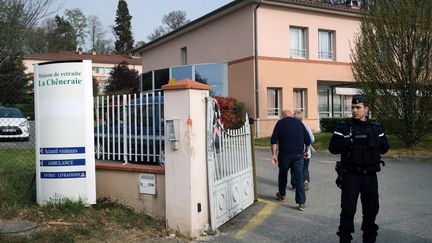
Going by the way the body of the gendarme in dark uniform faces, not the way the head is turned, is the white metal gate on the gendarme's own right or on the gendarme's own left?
on the gendarme's own right

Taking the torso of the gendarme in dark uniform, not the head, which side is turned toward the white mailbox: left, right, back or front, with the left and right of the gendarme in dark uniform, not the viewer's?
right

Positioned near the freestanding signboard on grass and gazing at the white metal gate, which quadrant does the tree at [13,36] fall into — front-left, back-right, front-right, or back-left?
back-left

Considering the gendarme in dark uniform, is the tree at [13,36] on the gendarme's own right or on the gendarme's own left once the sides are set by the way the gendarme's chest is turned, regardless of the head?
on the gendarme's own right

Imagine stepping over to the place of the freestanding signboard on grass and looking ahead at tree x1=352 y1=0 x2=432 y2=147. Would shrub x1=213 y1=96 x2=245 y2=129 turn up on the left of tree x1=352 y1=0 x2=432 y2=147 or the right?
left

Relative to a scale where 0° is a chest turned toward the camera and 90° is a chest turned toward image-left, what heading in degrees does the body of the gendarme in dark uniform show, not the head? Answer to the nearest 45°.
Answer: approximately 0°

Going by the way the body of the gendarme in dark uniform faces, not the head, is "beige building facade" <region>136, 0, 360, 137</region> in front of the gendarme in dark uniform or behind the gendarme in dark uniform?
behind

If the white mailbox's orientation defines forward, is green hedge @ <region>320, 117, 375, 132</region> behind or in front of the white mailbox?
behind

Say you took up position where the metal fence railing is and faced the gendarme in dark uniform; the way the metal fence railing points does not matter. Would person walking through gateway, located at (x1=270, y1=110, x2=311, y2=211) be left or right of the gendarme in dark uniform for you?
left

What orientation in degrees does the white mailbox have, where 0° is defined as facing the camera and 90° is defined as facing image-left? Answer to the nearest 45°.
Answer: approximately 0°
